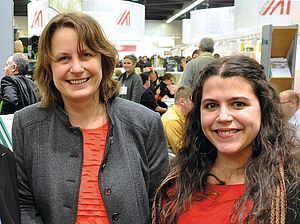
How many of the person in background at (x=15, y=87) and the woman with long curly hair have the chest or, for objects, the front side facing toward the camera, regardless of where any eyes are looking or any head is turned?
1

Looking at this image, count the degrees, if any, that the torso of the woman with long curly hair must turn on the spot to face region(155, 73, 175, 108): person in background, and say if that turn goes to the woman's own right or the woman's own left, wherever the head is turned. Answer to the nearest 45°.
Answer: approximately 180°

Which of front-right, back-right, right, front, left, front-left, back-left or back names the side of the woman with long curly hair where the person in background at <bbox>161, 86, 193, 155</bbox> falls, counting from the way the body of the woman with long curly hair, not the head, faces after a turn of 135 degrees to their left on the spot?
front-left

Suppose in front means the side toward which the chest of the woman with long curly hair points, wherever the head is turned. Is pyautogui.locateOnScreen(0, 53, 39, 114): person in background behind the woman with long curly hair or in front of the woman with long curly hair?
behind

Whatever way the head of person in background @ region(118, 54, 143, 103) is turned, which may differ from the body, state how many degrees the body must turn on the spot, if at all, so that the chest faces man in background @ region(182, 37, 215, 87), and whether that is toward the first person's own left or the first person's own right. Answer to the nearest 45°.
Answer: approximately 90° to the first person's own left

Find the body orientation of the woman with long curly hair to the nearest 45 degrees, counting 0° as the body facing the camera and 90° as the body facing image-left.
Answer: approximately 0°

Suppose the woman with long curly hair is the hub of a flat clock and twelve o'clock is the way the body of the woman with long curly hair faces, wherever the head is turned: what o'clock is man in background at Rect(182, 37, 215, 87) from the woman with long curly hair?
The man in background is roughly at 6 o'clock from the woman with long curly hair.
